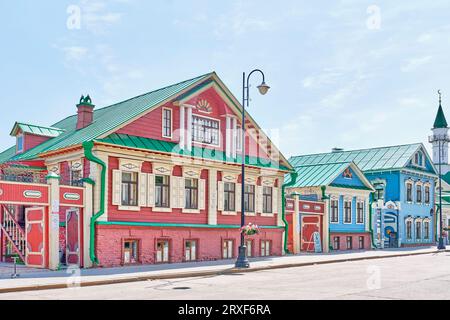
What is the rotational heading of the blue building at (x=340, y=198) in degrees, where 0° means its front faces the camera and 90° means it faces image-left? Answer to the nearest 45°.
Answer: approximately 315°
